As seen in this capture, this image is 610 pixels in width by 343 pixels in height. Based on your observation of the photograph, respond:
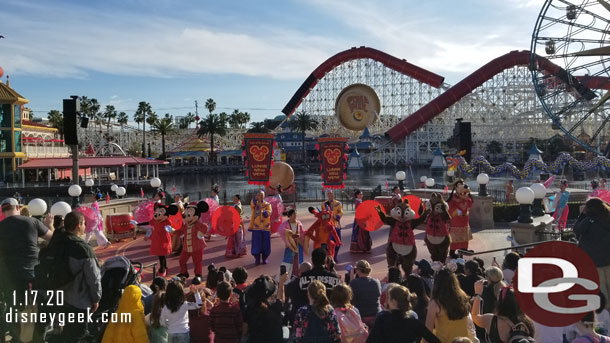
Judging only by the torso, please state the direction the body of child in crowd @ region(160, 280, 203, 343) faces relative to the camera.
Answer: away from the camera

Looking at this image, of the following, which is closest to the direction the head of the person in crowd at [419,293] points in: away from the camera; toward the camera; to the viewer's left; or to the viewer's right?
away from the camera

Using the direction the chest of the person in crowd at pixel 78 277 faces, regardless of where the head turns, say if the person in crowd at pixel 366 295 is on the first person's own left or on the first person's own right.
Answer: on the first person's own right

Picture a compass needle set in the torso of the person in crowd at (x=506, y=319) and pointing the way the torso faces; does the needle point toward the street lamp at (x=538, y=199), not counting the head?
yes

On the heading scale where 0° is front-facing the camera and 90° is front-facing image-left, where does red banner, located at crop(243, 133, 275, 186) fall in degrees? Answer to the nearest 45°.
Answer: approximately 0°

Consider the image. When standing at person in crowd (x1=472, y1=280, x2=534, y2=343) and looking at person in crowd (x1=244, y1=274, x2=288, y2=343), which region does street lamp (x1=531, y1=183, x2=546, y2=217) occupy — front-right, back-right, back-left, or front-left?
back-right

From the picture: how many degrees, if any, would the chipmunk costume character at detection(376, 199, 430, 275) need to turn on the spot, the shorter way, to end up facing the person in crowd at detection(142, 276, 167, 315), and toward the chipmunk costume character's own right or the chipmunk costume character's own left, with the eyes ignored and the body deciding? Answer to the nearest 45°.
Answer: approximately 45° to the chipmunk costume character's own right

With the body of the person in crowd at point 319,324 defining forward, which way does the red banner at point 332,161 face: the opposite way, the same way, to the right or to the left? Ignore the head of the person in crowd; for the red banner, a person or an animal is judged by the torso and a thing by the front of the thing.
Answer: the opposite way

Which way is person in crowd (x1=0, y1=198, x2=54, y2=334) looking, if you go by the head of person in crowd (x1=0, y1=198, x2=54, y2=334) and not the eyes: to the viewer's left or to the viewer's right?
to the viewer's right

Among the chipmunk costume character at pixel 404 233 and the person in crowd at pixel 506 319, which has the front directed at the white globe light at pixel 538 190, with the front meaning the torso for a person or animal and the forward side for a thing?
the person in crowd

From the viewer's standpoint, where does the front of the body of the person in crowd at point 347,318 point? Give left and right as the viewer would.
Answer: facing away from the viewer
